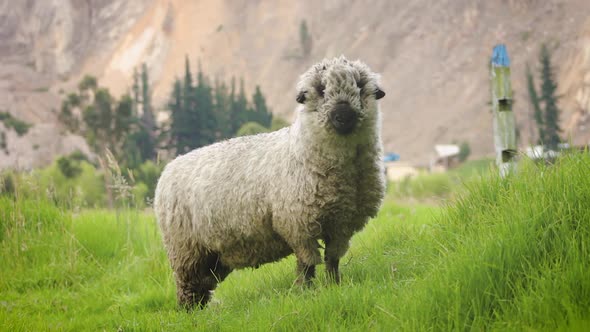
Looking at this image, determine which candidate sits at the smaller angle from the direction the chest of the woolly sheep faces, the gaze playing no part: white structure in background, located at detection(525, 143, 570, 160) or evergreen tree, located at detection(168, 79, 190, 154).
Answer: the white structure in background

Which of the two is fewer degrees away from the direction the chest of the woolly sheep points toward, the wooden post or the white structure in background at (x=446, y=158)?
the wooden post

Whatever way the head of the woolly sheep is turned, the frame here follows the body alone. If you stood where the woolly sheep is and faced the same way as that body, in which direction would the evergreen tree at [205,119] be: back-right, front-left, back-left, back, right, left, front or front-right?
back-left

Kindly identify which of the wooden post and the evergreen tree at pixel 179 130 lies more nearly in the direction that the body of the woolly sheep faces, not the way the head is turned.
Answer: the wooden post

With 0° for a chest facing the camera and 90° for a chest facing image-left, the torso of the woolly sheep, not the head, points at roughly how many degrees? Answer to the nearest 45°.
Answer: approximately 315°

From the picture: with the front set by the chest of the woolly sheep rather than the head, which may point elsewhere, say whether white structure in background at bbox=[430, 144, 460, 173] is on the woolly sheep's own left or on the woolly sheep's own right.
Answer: on the woolly sheep's own left

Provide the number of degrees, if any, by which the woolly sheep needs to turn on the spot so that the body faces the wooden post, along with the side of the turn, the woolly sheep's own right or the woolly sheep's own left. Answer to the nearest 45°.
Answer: approximately 90° to the woolly sheep's own left

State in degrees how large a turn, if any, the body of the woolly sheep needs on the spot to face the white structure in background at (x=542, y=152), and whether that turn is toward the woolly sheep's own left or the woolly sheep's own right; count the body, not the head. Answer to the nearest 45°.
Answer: approximately 45° to the woolly sheep's own left

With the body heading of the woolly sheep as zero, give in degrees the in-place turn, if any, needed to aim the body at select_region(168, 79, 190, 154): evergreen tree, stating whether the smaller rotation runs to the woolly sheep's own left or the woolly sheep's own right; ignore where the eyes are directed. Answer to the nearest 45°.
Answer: approximately 135° to the woolly sheep's own left
